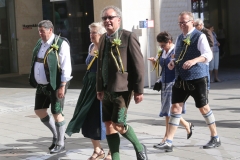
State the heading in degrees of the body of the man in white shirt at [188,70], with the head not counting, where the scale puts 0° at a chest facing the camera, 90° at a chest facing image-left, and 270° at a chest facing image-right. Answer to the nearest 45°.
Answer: approximately 45°

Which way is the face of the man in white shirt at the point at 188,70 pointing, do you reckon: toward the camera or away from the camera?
toward the camera

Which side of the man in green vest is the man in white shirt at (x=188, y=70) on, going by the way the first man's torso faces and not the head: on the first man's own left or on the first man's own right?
on the first man's own left

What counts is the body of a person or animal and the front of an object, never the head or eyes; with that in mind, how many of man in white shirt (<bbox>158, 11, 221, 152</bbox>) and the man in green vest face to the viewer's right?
0

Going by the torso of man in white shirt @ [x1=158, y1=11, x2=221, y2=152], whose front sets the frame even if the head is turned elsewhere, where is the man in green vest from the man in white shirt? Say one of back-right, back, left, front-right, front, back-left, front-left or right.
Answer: front-right

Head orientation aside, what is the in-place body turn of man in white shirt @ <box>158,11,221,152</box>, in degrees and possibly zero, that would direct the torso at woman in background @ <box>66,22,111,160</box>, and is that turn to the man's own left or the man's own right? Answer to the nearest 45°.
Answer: approximately 45° to the man's own right

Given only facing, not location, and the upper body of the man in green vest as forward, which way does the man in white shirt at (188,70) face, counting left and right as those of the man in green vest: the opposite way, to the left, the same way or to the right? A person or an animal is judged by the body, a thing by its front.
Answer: the same way
